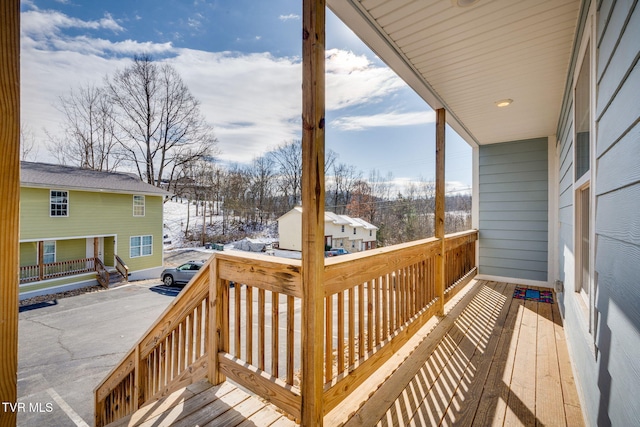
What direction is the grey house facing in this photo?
to the viewer's left

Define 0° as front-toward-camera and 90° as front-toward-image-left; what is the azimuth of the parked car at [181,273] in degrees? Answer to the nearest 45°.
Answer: approximately 90°

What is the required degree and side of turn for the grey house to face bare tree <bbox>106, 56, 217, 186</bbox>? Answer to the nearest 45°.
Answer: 0° — it already faces it

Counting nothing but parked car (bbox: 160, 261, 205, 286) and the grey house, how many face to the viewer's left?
2

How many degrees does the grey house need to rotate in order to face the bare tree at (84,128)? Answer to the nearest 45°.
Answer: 0° — it already faces it
